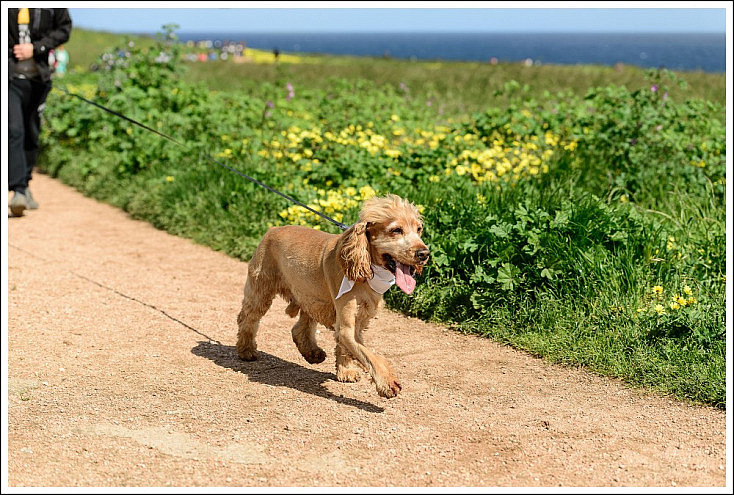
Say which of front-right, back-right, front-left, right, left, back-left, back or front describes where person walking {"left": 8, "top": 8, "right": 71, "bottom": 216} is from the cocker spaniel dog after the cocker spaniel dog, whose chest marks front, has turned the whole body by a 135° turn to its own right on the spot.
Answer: front-right

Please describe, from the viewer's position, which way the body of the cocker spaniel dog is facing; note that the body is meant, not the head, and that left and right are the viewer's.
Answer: facing the viewer and to the right of the viewer
